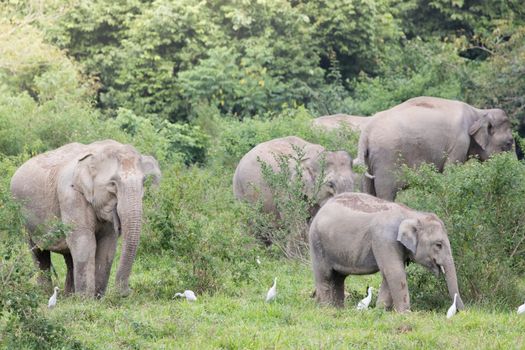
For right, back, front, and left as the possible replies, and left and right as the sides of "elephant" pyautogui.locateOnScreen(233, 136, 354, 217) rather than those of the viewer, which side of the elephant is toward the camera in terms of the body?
right

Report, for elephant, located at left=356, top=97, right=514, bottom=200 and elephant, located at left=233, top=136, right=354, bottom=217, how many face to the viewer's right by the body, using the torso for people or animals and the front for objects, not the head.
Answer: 2

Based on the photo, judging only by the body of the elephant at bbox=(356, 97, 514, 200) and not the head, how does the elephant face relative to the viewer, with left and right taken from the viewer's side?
facing to the right of the viewer

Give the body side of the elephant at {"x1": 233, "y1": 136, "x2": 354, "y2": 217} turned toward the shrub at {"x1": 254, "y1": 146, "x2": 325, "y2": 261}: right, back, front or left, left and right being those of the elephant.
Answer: right

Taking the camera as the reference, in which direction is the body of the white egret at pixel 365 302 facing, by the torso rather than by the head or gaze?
to the viewer's right

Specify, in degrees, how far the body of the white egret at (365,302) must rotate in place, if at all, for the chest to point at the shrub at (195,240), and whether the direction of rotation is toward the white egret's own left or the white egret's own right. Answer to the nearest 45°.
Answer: approximately 135° to the white egret's own left

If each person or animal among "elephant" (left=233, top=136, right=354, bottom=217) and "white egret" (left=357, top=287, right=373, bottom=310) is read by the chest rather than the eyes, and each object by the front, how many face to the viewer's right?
2

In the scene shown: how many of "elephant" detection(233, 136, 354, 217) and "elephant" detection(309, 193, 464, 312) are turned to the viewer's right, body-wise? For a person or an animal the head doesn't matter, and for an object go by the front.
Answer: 2

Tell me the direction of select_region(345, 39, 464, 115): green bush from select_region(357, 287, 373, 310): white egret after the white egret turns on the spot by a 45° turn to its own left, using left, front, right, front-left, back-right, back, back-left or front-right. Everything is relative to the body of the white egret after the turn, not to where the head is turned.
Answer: front-left

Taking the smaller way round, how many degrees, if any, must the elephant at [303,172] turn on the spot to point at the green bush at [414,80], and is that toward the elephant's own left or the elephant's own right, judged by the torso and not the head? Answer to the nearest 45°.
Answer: approximately 90° to the elephant's own left

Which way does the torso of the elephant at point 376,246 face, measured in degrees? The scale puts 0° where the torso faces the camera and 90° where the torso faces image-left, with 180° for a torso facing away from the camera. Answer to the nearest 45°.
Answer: approximately 270°
